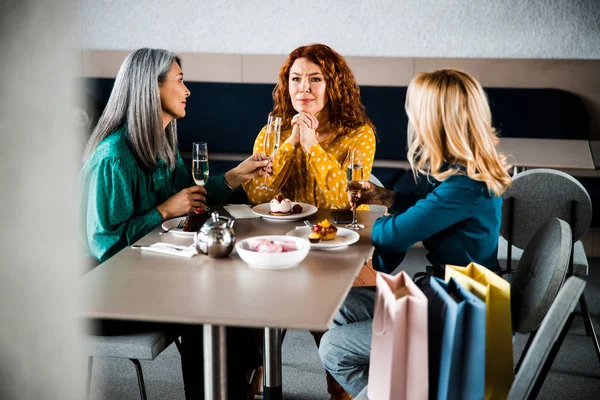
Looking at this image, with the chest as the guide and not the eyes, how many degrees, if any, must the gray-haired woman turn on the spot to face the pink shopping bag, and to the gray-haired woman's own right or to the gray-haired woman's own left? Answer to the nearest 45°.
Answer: approximately 45° to the gray-haired woman's own right

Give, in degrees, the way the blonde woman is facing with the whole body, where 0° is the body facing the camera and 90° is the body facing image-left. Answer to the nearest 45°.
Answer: approximately 135°

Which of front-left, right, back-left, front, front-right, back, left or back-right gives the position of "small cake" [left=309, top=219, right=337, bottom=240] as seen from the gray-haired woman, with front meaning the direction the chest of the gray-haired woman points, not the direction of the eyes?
front-right

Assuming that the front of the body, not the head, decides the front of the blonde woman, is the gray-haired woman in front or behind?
in front

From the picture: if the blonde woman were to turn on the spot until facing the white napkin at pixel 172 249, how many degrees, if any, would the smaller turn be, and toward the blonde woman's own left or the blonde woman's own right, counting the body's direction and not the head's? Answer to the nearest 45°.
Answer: approximately 45° to the blonde woman's own left

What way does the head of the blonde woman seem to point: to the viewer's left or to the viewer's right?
to the viewer's left

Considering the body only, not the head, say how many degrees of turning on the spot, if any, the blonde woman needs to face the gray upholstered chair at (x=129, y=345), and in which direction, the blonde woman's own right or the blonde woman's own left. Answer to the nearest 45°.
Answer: approximately 45° to the blonde woman's own left

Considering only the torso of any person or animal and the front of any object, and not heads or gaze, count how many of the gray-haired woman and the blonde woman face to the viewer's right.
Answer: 1

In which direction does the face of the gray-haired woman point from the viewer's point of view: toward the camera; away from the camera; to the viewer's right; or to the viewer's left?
to the viewer's right

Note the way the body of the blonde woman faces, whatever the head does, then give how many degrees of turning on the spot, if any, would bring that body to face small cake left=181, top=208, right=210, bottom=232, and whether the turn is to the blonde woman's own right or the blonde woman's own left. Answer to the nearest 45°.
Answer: approximately 45° to the blonde woman's own left

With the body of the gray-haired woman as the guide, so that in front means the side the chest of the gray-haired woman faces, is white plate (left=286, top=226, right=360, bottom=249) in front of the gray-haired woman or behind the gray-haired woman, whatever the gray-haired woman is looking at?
in front

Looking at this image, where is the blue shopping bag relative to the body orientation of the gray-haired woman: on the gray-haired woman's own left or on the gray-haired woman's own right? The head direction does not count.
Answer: on the gray-haired woman's own right

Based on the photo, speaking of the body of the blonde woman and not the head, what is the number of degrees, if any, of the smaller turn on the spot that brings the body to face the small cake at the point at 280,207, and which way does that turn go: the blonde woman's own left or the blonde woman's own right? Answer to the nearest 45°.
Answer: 0° — they already face it

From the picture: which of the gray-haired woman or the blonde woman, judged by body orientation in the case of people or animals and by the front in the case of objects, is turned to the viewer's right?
the gray-haired woman

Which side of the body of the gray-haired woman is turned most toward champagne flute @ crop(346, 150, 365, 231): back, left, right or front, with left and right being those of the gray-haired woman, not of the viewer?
front
